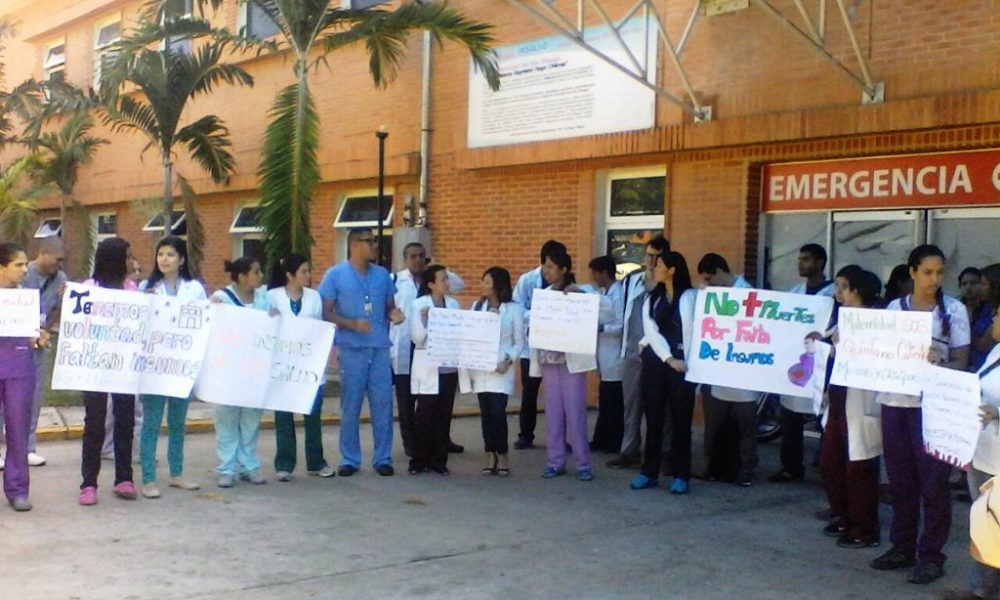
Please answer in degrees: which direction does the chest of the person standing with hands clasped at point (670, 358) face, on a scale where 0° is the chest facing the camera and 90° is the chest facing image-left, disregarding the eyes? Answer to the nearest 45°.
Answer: approximately 45°

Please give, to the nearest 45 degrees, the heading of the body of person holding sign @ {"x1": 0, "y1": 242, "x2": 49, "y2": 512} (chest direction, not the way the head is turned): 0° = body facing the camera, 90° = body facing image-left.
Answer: approximately 315°

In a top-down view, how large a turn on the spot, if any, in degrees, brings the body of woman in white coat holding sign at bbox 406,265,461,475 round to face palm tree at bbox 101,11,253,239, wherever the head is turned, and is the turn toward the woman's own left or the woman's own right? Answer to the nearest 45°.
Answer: approximately 180°

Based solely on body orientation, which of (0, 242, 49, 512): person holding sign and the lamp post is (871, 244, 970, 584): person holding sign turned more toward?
the person holding sign

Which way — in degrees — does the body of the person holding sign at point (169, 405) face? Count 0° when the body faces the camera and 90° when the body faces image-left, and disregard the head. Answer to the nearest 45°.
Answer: approximately 0°

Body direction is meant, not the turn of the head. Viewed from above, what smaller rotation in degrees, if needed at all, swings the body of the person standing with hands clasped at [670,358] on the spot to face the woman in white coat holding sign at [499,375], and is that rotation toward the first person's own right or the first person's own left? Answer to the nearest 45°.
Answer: approximately 45° to the first person's own right

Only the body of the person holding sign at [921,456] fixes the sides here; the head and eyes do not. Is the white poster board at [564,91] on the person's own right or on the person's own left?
on the person's own right

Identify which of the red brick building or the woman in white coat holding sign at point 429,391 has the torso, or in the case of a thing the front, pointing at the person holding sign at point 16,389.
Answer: the red brick building

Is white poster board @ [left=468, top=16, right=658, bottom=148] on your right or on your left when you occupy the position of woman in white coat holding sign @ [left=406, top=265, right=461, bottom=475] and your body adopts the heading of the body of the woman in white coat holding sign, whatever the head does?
on your left

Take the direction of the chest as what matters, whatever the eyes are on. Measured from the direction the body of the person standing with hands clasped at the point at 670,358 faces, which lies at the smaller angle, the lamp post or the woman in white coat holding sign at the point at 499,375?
the woman in white coat holding sign
